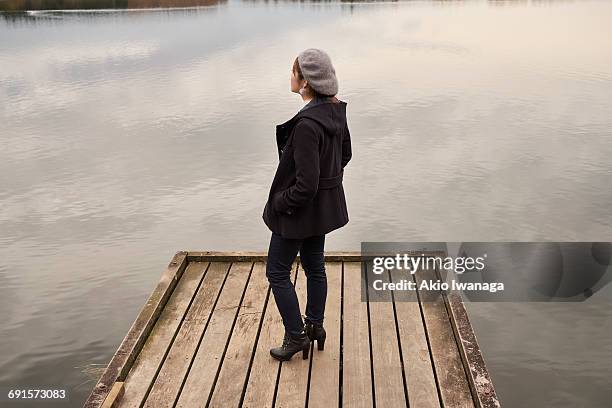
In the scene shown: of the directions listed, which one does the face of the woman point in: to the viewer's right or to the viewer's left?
to the viewer's left

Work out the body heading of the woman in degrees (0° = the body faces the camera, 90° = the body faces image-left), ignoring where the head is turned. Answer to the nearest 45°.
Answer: approximately 135°
